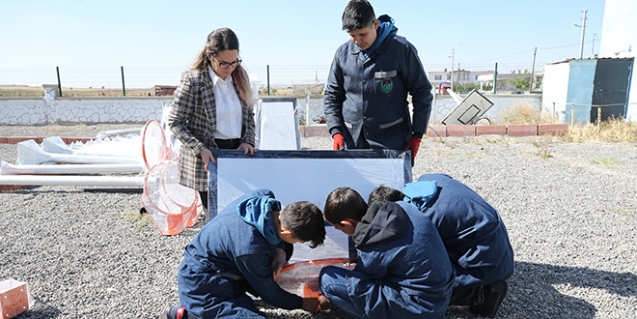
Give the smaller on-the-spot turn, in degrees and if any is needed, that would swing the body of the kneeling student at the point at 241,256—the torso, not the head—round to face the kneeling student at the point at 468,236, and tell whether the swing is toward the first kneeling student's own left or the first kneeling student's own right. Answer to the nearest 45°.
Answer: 0° — they already face them

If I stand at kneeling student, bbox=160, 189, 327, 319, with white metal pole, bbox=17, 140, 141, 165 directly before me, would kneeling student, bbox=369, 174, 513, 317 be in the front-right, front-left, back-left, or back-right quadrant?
back-right

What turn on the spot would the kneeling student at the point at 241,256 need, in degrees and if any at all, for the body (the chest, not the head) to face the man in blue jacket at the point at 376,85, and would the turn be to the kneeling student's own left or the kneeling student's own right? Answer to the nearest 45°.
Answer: approximately 45° to the kneeling student's own left

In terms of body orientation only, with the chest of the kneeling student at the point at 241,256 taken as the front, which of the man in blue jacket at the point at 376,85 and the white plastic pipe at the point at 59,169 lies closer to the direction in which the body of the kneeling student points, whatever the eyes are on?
the man in blue jacket

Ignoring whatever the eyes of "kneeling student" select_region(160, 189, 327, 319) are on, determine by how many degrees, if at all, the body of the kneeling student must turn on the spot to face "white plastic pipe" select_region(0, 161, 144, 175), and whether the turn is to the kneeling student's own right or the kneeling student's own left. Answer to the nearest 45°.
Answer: approximately 135° to the kneeling student's own left

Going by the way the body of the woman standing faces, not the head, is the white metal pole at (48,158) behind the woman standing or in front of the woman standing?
behind

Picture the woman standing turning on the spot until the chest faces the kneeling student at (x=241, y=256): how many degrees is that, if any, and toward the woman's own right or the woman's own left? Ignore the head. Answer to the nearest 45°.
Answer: approximately 45° to the woman's own right

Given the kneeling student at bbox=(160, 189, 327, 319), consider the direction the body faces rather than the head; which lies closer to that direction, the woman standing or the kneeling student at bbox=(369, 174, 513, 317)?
the kneeling student

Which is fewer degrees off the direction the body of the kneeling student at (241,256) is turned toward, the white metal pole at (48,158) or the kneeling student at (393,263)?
the kneeling student

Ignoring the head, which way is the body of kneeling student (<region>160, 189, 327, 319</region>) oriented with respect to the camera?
to the viewer's right

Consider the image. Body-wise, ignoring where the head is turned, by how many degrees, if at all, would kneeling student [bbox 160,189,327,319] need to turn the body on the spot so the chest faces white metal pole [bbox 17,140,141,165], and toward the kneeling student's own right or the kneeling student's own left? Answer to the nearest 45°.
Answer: approximately 135° to the kneeling student's own left

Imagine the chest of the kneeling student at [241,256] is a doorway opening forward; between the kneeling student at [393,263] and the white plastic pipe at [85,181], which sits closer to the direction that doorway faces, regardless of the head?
the kneeling student
